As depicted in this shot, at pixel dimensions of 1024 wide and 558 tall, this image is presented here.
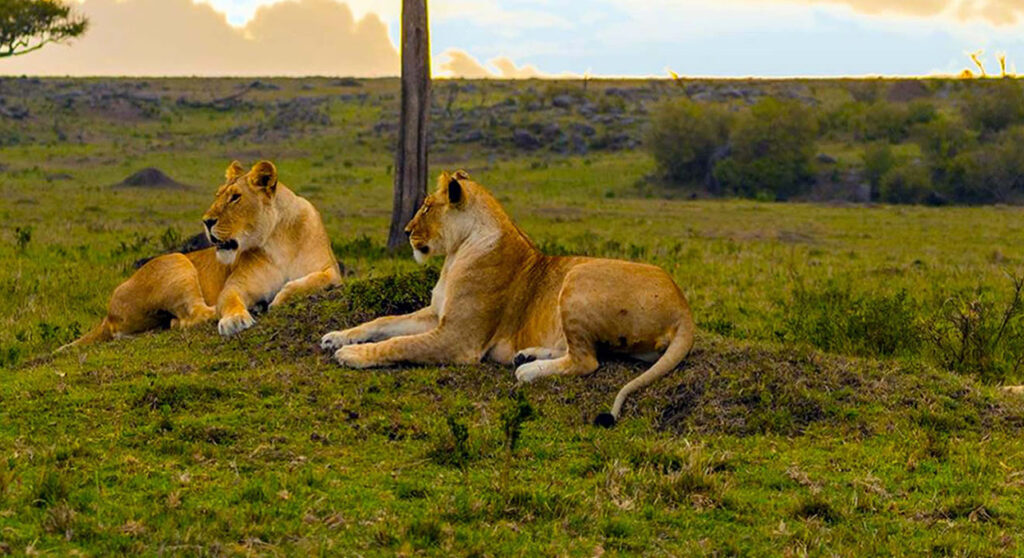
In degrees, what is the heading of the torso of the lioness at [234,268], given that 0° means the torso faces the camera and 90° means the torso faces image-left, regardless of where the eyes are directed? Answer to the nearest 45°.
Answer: approximately 315°

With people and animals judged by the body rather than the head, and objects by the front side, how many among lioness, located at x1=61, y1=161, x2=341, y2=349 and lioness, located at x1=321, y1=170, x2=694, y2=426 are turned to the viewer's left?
1

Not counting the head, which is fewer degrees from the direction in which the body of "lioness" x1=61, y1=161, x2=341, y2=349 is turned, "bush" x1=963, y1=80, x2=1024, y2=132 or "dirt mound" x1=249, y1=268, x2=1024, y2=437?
the dirt mound

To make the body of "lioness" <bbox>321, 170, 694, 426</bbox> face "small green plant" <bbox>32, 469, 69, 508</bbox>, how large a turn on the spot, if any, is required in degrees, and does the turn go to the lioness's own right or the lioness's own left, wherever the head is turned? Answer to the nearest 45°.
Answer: approximately 45° to the lioness's own left

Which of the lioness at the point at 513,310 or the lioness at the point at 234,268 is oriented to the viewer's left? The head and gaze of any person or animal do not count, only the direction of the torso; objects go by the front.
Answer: the lioness at the point at 513,310

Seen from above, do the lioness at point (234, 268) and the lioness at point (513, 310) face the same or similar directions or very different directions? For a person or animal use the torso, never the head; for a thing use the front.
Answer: very different directions

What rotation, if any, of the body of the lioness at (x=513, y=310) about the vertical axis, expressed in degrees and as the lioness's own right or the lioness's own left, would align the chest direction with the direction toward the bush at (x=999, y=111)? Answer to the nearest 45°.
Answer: approximately 135° to the lioness's own right

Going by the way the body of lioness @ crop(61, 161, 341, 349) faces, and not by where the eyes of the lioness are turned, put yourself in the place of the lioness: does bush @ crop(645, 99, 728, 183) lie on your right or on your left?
on your left

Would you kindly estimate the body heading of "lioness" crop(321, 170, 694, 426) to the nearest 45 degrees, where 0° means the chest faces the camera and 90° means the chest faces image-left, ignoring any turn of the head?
approximately 90°

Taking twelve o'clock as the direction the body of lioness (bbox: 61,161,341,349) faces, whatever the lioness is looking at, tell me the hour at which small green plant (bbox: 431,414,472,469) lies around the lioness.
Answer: The small green plant is roughly at 1 o'clock from the lioness.
